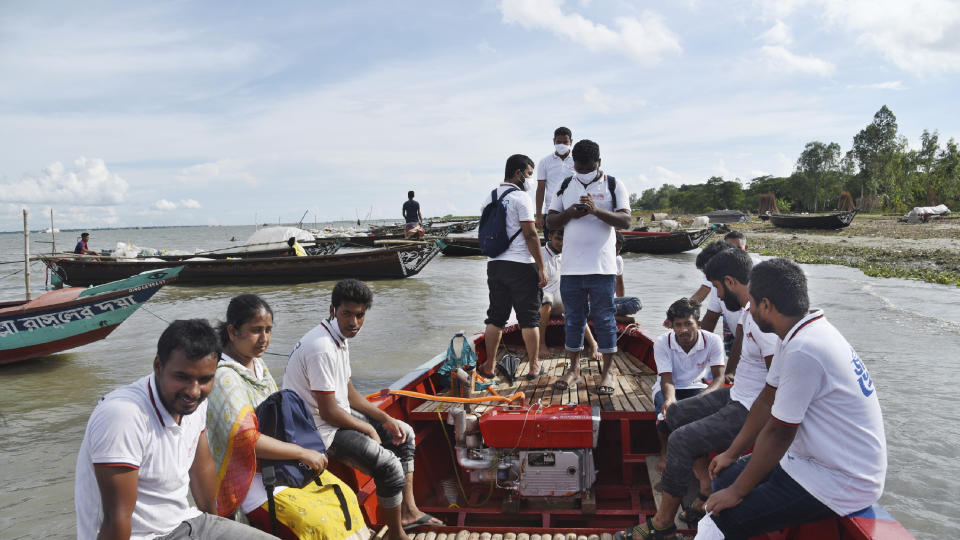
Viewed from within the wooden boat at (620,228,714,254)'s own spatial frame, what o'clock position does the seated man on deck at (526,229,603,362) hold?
The seated man on deck is roughly at 3 o'clock from the wooden boat.

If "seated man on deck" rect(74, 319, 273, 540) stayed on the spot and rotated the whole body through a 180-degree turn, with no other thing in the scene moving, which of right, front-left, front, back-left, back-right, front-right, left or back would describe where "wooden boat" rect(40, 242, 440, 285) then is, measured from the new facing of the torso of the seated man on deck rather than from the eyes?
front-right

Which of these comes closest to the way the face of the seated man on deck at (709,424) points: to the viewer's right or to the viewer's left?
to the viewer's left

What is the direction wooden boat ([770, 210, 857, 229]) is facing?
to the viewer's right

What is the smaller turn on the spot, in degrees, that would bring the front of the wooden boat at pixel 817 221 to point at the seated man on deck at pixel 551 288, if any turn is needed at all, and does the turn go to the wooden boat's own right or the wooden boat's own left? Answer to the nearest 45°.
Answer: approximately 90° to the wooden boat's own right

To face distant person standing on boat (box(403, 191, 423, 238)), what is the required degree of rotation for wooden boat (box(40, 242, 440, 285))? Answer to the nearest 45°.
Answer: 0° — it already faces them

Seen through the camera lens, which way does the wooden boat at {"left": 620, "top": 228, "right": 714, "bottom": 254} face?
facing to the right of the viewer

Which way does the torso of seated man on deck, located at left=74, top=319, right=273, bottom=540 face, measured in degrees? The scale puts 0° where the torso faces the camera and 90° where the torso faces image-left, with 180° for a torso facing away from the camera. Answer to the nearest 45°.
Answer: approximately 315°

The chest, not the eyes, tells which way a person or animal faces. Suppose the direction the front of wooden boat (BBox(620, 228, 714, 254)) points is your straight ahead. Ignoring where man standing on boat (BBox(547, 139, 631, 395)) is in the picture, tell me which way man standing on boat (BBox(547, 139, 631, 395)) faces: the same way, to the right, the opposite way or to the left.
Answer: to the right

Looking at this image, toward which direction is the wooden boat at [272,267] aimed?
to the viewer's right

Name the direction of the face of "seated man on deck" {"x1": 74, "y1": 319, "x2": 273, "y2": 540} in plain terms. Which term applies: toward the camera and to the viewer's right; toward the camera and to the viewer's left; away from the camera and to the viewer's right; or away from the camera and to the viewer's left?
toward the camera and to the viewer's right
